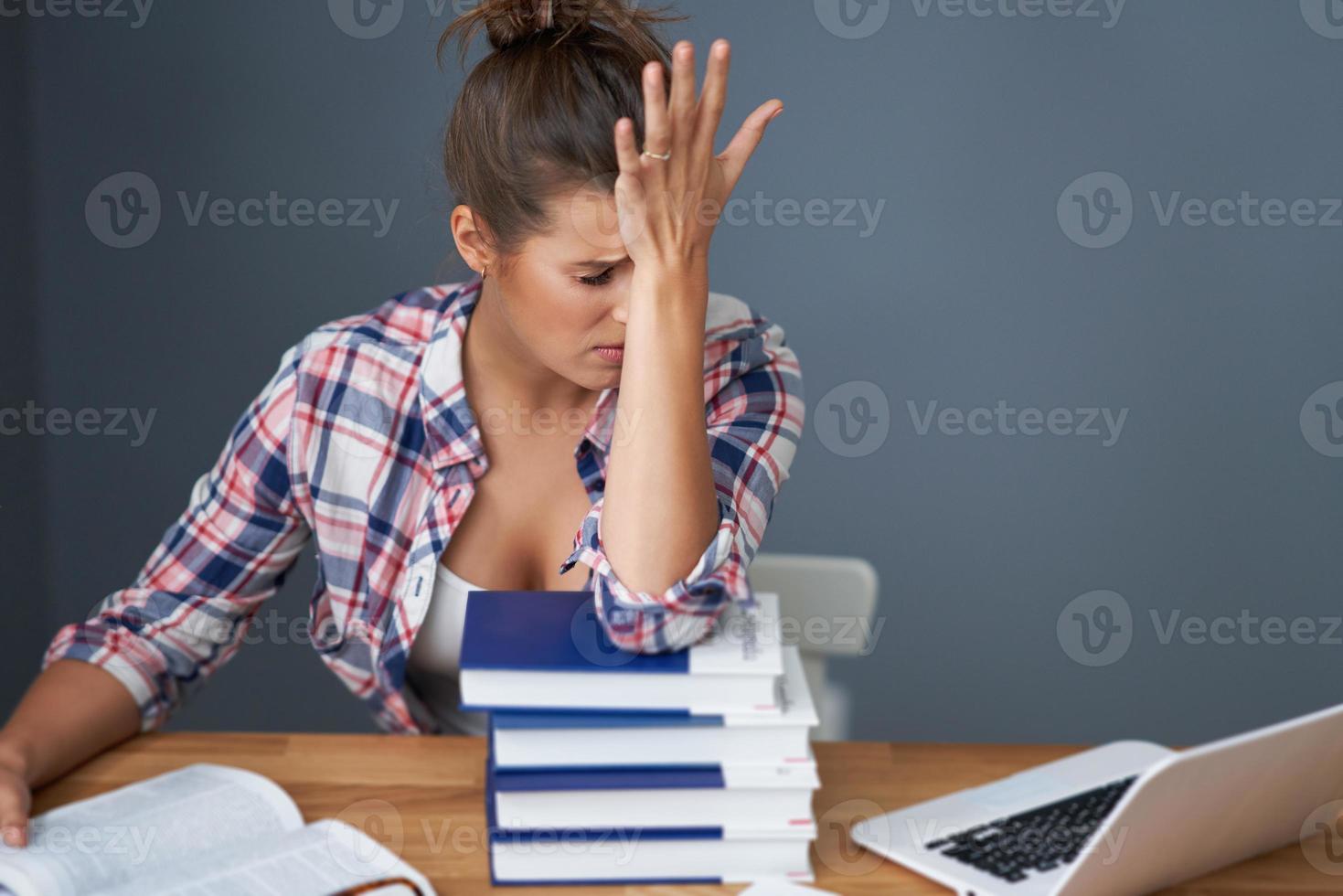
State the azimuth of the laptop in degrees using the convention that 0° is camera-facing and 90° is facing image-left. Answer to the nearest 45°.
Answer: approximately 135°

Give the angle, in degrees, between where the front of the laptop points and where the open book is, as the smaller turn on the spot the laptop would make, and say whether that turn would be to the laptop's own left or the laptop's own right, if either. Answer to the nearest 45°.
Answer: approximately 45° to the laptop's own left
